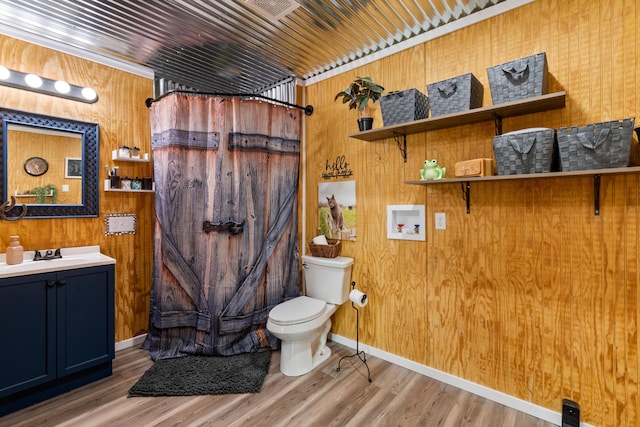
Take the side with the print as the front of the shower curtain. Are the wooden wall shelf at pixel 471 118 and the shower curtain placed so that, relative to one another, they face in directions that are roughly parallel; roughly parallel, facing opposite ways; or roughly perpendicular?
roughly perpendicular

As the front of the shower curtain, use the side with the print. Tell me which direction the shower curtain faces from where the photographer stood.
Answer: facing the viewer

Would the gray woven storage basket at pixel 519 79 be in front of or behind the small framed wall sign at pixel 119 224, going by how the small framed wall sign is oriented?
in front

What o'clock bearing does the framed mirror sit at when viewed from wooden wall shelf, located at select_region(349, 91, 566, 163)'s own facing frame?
The framed mirror is roughly at 1 o'clock from the wooden wall shelf.

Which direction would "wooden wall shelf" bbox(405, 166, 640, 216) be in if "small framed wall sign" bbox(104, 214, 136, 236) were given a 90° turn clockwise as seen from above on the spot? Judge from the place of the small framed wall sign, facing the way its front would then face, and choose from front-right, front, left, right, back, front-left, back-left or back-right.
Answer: back-left

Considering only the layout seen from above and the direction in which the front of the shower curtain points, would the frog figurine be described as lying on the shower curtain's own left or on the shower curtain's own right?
on the shower curtain's own left

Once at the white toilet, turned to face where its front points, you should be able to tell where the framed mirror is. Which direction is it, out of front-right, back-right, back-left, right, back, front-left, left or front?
front-right

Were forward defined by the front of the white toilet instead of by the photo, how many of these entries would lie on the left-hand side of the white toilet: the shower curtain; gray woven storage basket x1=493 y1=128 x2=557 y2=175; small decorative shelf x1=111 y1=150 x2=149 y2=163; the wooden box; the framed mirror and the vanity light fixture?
2

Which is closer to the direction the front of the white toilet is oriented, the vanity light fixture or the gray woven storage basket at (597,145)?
the vanity light fixture

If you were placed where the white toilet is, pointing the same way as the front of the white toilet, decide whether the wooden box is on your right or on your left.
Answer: on your left

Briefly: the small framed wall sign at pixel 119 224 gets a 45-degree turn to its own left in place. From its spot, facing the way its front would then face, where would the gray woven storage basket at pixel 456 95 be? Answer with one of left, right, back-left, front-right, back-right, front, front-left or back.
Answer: front

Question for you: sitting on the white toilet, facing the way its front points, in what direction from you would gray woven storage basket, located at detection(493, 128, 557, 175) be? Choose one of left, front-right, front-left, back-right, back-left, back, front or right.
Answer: left

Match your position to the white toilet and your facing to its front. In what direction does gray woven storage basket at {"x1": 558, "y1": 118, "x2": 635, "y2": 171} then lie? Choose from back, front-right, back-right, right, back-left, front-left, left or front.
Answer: left
